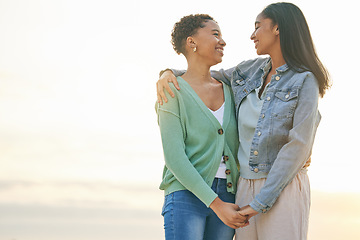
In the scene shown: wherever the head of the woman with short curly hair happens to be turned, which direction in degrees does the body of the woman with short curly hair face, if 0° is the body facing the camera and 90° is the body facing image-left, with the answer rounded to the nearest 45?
approximately 315°

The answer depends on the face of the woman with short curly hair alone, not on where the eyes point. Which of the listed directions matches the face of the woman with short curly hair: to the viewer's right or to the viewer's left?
to the viewer's right
